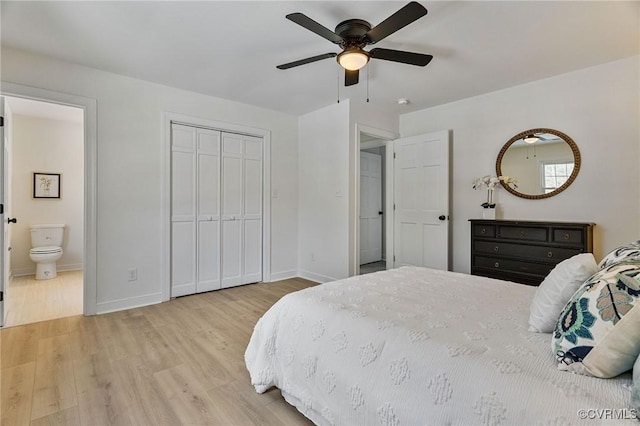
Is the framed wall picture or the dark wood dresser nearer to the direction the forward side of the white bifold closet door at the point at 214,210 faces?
the dark wood dresser

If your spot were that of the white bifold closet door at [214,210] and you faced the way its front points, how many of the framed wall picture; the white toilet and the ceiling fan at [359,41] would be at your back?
2

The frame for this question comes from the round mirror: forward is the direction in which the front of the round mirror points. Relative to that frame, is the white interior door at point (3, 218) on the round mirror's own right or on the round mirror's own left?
on the round mirror's own right

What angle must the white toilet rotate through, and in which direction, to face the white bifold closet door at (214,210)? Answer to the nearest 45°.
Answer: approximately 45° to its left

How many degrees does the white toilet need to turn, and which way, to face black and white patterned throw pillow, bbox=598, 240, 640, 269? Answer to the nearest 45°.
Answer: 0° — it already faces it

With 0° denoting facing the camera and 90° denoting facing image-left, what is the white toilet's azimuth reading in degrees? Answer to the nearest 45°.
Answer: approximately 0°

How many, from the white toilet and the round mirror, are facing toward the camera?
2
